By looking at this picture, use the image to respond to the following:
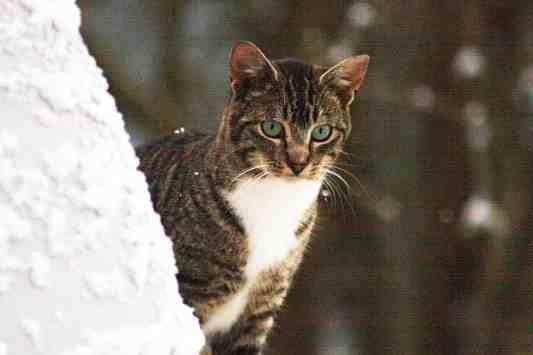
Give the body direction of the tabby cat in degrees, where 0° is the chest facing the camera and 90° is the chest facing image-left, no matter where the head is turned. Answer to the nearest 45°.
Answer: approximately 315°

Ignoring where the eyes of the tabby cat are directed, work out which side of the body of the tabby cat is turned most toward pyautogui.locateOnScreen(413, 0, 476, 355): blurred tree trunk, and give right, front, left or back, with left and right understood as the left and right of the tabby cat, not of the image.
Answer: left
